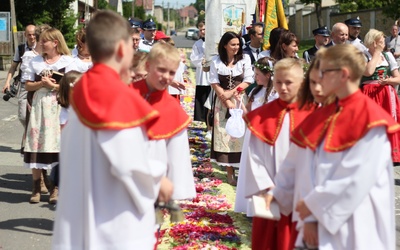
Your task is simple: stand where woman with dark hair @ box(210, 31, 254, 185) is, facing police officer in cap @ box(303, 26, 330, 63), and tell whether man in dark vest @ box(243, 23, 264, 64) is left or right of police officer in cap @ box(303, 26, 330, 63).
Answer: left

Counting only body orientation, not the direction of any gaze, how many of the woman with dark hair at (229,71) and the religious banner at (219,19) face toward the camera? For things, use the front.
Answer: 2

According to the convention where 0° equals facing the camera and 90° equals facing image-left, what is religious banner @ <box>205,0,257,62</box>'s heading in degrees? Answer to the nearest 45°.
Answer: approximately 0°

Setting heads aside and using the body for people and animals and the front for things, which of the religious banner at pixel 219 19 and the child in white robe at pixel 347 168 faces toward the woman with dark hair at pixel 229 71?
the religious banner

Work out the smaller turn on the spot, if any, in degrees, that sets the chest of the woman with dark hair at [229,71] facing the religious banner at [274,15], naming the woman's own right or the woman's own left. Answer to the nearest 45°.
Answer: approximately 135° to the woman's own left

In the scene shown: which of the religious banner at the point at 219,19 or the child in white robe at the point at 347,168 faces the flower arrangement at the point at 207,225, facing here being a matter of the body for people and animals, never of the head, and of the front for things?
the religious banner

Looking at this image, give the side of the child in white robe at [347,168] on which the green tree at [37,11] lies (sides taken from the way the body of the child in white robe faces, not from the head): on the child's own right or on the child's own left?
on the child's own right

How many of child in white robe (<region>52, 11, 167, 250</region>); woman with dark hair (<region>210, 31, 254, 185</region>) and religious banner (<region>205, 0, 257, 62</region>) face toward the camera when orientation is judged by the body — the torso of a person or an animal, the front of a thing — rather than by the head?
2

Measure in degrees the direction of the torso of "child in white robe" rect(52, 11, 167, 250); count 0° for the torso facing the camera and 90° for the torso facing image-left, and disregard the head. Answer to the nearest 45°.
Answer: approximately 225°
